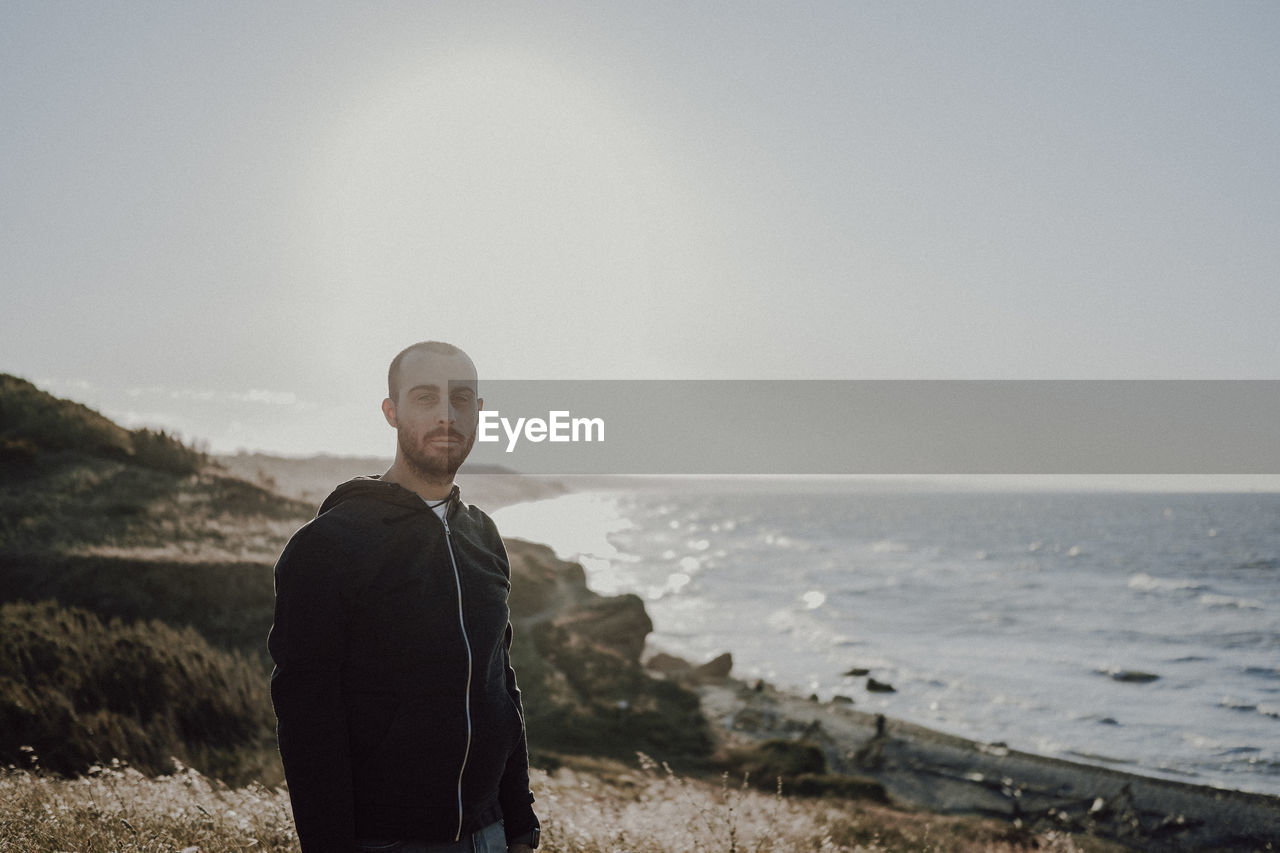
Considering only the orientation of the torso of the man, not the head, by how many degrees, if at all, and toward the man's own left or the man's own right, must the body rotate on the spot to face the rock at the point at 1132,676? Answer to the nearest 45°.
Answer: approximately 90° to the man's own left

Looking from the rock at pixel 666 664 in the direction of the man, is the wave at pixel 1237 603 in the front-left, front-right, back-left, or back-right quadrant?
back-left

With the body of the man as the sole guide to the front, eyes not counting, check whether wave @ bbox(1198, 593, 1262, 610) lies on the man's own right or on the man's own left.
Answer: on the man's own left

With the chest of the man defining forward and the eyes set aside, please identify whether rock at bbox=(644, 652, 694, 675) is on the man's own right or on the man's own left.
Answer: on the man's own left

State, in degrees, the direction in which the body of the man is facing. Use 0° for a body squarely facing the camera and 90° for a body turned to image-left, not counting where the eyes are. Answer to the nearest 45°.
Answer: approximately 315°

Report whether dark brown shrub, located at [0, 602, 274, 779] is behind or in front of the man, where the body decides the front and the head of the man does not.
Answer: behind
